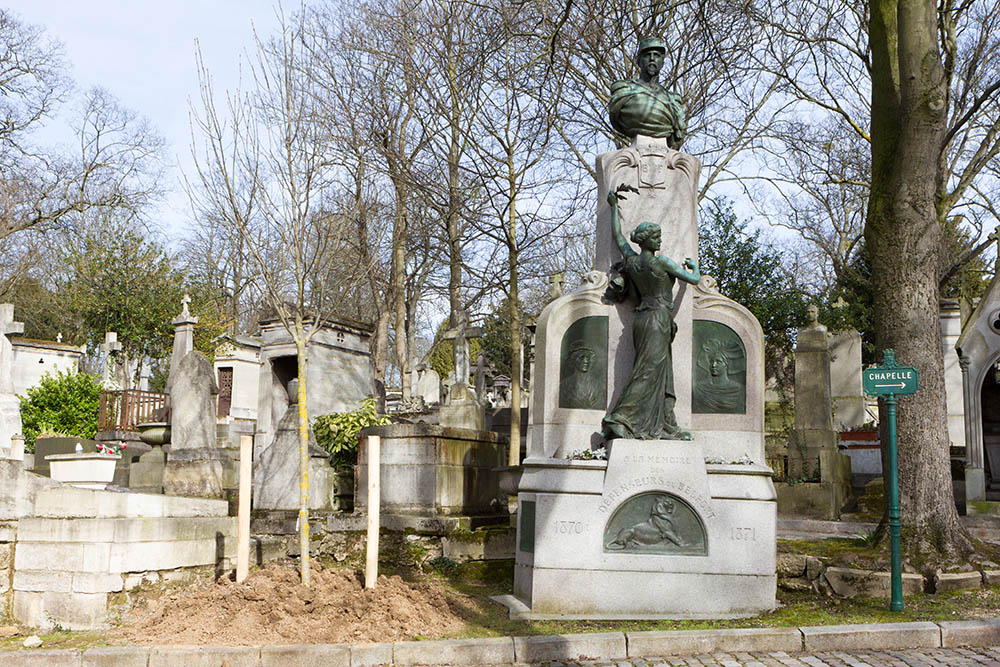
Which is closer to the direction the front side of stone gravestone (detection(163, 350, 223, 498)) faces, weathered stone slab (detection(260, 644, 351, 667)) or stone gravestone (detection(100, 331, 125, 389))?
the weathered stone slab

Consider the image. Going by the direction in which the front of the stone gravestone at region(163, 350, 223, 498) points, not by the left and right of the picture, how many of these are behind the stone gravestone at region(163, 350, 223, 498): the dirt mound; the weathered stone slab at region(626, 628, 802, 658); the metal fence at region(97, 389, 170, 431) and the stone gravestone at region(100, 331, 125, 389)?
2

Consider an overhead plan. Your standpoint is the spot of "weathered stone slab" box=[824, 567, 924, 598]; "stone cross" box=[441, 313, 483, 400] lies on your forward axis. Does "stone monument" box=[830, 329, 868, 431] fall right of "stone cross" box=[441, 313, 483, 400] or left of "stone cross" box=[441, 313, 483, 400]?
right

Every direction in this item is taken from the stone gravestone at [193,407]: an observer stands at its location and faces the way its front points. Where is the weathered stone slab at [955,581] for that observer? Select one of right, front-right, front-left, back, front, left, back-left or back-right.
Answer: front-left

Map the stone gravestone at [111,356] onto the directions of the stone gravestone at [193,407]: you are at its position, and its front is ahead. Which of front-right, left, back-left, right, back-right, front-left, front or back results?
back

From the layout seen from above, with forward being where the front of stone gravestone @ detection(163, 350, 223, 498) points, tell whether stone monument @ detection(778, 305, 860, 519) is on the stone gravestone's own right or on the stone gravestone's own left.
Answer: on the stone gravestone's own left

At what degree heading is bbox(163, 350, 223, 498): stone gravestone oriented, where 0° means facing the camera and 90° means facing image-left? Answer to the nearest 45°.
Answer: approximately 0°

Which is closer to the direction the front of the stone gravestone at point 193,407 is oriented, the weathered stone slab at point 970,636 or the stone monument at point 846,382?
the weathered stone slab

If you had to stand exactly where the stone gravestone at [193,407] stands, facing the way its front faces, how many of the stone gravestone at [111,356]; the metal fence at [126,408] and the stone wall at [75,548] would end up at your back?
2

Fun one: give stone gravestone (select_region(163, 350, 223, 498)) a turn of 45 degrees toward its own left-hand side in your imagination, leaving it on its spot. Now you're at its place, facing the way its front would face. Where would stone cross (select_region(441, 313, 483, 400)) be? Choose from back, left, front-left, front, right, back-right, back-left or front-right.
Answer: left

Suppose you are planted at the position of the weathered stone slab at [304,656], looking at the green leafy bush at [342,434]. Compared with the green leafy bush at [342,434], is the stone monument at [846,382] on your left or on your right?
right

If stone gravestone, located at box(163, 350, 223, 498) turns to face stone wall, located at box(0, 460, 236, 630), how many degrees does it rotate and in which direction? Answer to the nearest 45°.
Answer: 0° — it already faces it

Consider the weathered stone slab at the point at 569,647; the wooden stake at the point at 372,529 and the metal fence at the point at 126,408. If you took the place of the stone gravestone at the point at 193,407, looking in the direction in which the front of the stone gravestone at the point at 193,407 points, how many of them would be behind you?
1
